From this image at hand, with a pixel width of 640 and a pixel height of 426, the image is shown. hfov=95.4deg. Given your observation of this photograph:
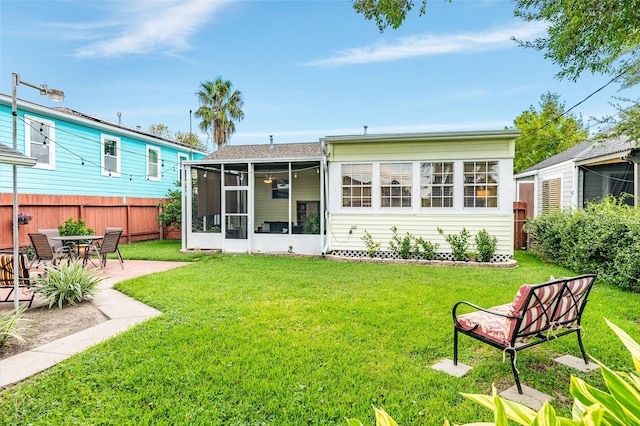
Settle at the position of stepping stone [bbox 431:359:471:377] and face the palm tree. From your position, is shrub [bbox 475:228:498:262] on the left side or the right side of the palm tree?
right

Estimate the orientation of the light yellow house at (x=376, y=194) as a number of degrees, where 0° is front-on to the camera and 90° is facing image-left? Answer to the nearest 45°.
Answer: approximately 0°

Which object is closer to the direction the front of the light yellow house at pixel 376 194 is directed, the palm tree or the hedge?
the hedge

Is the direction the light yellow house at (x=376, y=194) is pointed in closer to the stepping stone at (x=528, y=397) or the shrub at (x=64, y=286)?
the stepping stone

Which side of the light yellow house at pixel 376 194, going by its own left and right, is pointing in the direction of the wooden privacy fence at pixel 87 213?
right
